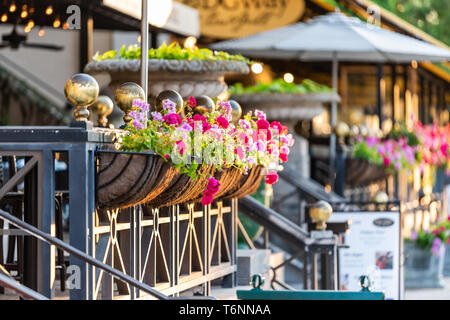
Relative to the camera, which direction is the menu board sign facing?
toward the camera

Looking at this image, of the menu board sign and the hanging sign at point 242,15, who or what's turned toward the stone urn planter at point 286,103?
the hanging sign

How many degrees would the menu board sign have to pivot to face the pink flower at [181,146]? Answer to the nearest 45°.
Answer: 0° — it already faces it

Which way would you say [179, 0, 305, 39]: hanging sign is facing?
toward the camera

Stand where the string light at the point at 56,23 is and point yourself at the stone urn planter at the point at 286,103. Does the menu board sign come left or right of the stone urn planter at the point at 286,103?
right

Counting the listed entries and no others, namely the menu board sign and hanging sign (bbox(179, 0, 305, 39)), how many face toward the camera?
2

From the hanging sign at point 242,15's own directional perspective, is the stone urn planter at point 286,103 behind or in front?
in front

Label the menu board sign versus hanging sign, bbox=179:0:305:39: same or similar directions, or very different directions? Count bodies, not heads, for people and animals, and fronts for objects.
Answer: same or similar directions

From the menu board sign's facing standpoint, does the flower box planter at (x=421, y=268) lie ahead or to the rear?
to the rear

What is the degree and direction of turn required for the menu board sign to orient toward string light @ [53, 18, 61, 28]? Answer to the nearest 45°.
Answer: approximately 135° to its right

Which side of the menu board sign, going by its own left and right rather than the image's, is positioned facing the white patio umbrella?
back

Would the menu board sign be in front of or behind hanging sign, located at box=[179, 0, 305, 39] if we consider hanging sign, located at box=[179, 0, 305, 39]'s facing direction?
in front

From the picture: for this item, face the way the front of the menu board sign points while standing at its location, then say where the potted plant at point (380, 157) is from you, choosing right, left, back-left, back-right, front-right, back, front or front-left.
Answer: back
